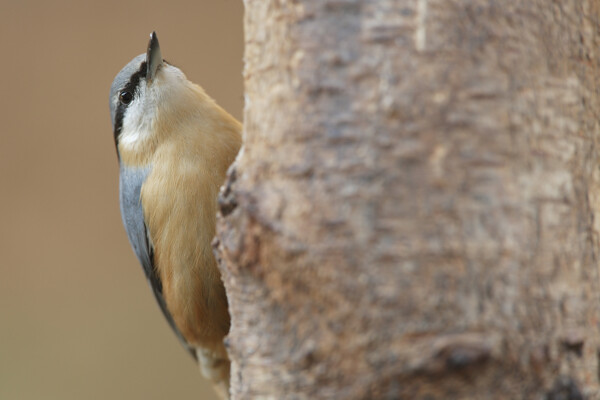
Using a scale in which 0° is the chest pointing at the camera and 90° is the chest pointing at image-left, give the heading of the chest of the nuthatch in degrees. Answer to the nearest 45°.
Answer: approximately 315°
